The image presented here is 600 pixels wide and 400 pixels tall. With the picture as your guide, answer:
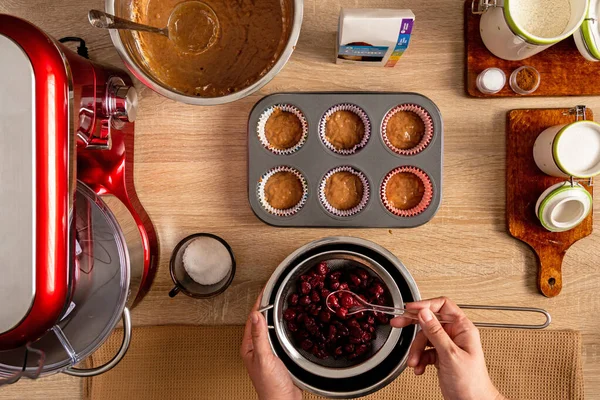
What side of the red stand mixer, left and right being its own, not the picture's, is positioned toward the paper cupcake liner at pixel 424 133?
left

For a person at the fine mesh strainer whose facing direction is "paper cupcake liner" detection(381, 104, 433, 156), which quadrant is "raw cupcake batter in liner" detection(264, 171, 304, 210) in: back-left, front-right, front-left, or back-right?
front-left

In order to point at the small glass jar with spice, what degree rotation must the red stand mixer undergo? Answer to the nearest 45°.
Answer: approximately 90° to its left

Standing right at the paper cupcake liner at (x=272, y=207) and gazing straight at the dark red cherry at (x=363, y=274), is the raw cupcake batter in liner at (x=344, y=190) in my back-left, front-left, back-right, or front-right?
front-left

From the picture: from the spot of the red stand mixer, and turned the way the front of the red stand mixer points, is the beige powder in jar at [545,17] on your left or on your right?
on your left

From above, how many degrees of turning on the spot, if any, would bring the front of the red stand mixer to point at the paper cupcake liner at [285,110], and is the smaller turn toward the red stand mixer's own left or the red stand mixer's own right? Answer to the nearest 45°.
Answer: approximately 135° to the red stand mixer's own left

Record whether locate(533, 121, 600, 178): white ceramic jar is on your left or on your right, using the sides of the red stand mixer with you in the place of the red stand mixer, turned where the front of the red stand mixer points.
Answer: on your left

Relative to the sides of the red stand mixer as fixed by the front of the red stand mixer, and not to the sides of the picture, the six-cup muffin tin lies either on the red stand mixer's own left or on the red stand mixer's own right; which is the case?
on the red stand mixer's own left
